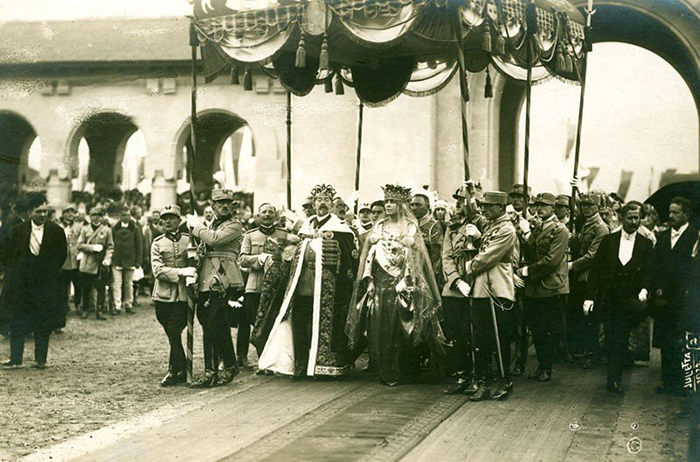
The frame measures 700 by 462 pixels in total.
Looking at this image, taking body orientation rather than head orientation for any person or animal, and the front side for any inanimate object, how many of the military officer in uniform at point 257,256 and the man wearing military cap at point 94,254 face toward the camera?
2

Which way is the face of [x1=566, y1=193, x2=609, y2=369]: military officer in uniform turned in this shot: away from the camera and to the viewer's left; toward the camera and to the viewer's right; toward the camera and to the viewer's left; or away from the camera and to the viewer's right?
toward the camera and to the viewer's left

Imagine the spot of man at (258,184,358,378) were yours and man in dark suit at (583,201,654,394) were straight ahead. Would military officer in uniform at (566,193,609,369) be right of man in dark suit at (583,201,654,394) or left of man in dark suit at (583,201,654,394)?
left

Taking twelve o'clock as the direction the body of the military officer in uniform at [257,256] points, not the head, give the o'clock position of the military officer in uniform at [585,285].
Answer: the military officer in uniform at [585,285] is roughly at 9 o'clock from the military officer in uniform at [257,256].

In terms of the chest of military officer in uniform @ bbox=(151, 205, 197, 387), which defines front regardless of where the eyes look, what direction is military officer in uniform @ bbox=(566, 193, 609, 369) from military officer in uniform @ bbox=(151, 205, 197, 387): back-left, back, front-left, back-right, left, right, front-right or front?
front-left

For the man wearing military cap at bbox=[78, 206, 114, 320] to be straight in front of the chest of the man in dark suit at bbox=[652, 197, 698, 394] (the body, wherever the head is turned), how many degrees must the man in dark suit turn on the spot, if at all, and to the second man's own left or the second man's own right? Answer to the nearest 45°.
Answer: approximately 45° to the second man's own right
